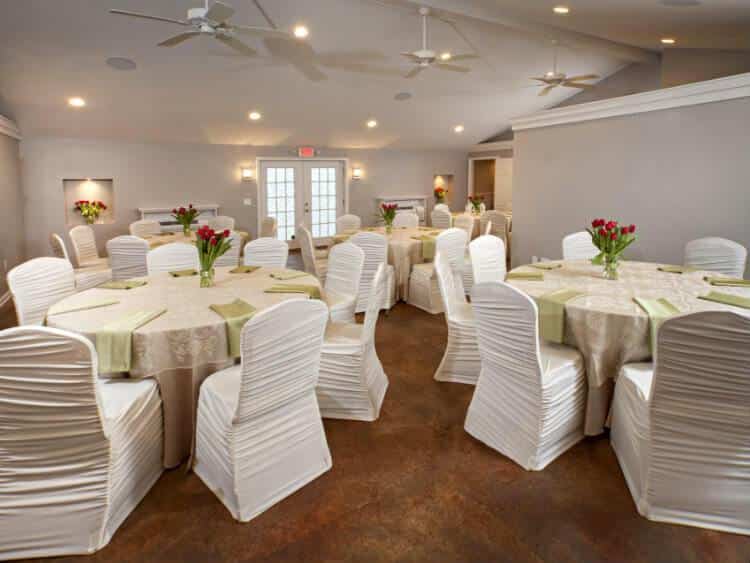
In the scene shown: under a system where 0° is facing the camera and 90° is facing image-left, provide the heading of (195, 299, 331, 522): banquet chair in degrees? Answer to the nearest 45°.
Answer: approximately 135°

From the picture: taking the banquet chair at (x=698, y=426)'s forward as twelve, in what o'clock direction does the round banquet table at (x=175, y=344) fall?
The round banquet table is roughly at 10 o'clock from the banquet chair.

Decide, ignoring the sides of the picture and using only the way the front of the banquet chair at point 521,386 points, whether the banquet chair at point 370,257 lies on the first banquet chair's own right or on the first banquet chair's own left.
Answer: on the first banquet chair's own left

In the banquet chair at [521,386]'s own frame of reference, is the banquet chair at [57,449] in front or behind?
behind

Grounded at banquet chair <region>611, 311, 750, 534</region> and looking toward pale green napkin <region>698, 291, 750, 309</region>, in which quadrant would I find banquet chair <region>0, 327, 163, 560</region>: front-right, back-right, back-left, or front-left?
back-left

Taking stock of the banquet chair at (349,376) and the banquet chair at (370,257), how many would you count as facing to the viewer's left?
1

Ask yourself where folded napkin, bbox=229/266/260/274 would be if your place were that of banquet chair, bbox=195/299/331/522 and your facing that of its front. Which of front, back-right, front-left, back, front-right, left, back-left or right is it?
front-right

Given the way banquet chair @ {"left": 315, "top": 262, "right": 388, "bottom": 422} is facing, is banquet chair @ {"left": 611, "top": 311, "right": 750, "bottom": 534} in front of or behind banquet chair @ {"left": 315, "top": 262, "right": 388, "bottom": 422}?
behind

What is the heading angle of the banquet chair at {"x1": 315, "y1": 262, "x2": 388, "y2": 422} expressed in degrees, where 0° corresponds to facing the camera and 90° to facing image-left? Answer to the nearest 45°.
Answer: approximately 90°

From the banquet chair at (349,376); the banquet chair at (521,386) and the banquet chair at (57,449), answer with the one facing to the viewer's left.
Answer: the banquet chair at (349,376)

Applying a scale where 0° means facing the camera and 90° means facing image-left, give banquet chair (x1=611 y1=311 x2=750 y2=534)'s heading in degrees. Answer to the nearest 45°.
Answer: approximately 135°

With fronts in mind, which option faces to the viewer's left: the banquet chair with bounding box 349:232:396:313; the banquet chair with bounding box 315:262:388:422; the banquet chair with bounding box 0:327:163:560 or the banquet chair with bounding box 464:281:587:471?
the banquet chair with bounding box 315:262:388:422

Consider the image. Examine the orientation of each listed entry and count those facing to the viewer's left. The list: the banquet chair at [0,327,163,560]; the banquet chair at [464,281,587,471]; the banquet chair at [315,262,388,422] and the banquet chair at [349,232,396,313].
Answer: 1

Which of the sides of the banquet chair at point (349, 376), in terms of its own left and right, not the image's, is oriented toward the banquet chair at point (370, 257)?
right

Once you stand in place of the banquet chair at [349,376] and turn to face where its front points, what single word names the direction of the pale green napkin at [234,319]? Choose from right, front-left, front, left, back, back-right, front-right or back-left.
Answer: front-left

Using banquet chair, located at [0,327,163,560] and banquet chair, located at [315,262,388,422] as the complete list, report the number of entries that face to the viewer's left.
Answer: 1
